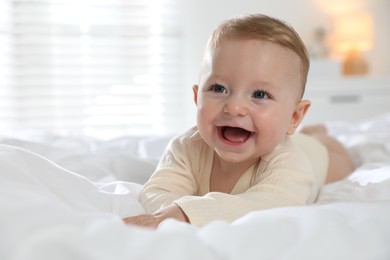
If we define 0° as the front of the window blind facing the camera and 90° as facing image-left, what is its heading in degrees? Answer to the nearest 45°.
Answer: approximately 0°

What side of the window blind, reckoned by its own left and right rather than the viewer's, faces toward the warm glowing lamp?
left
